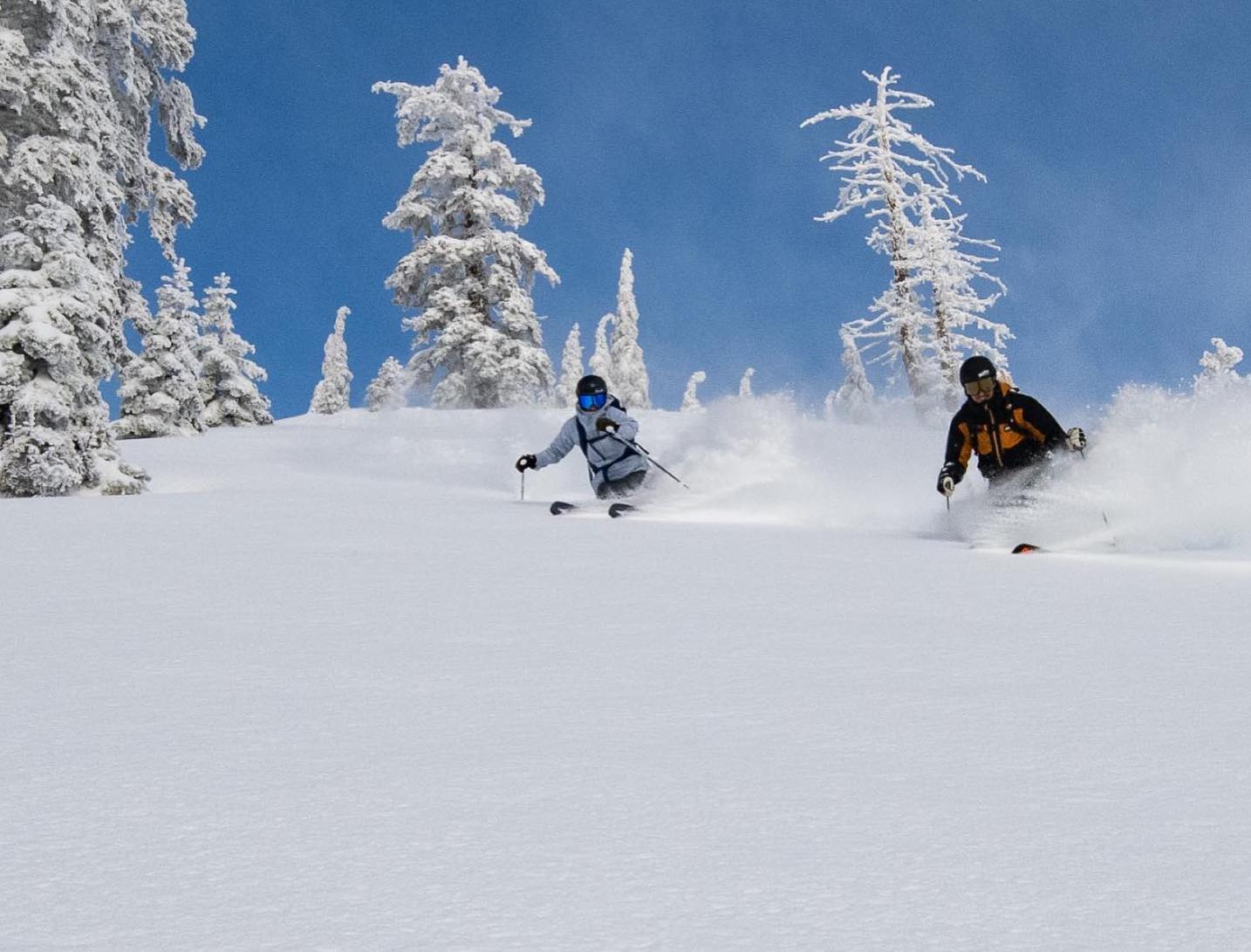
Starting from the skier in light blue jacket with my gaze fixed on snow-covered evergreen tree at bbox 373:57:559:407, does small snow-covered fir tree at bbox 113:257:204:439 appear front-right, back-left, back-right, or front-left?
front-left

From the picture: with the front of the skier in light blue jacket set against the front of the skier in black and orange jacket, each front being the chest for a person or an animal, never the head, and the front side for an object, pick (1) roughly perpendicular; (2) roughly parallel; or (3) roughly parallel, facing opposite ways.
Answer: roughly parallel

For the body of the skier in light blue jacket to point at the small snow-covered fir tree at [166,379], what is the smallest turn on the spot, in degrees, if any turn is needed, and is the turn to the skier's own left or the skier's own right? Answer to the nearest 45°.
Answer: approximately 135° to the skier's own right

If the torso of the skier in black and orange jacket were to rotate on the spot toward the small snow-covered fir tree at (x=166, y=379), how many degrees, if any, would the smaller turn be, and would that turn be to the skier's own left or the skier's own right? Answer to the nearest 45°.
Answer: approximately 135° to the skier's own right

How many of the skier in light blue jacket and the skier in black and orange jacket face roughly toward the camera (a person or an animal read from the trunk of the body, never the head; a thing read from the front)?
2

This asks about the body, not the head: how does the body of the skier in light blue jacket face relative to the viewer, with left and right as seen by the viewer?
facing the viewer

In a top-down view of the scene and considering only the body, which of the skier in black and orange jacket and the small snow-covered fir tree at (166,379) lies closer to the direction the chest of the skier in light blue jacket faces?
the skier in black and orange jacket

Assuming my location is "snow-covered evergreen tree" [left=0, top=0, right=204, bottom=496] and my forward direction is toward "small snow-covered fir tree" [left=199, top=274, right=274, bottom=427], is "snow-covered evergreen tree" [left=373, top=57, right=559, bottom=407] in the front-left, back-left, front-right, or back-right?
front-right

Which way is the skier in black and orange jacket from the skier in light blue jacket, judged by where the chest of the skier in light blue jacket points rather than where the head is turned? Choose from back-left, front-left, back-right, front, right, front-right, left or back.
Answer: front-left

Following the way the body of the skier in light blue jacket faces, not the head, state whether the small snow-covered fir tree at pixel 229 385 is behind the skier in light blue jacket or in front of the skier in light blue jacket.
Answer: behind

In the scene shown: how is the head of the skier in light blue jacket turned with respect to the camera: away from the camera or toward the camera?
toward the camera
